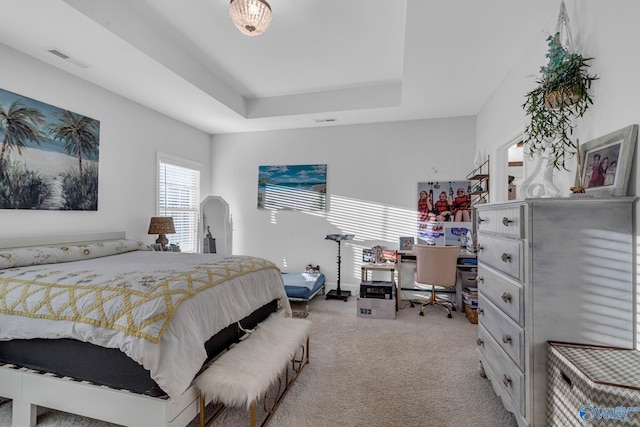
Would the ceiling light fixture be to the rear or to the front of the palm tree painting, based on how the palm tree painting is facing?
to the front

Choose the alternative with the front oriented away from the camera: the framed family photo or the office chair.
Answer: the office chair

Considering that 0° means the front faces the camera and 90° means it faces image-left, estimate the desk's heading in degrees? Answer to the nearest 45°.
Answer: approximately 0°

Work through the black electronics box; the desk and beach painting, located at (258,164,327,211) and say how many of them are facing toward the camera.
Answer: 3

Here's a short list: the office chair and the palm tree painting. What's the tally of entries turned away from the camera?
1

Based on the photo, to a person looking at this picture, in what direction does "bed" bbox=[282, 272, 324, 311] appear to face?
facing the viewer and to the right of the viewer

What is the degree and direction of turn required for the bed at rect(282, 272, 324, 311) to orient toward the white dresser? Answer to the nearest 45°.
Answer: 0° — it already faces it

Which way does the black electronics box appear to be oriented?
toward the camera

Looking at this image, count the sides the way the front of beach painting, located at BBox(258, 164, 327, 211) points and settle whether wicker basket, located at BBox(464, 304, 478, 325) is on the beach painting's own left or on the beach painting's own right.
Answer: on the beach painting's own left

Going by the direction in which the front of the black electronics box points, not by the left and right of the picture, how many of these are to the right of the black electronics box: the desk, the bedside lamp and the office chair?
1

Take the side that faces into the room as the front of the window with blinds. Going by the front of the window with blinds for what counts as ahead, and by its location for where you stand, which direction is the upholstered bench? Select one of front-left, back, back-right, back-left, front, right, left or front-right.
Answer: front-right

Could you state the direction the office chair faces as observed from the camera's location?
facing away from the viewer

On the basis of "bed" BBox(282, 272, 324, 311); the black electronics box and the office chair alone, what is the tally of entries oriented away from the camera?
1

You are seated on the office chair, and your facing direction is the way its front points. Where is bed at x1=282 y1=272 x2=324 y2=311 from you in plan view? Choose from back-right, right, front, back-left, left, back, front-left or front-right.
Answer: left

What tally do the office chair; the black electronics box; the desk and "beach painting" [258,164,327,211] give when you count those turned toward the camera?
3
